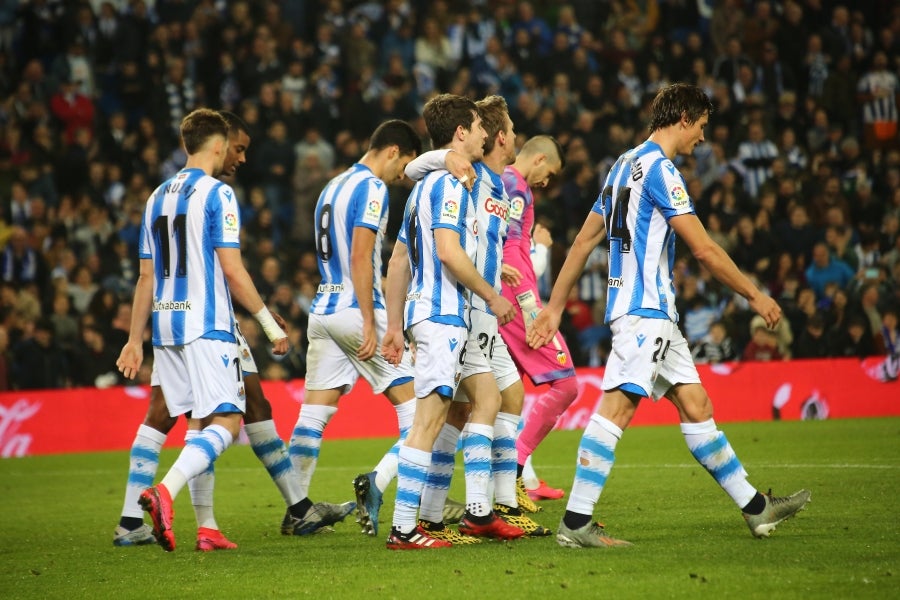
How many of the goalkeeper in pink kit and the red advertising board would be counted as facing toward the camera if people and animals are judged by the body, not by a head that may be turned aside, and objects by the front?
1

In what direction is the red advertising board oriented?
toward the camera

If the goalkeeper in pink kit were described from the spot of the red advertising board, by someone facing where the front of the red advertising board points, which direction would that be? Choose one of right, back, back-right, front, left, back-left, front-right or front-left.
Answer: front

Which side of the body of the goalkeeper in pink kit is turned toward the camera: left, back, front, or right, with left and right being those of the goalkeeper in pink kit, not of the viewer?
right

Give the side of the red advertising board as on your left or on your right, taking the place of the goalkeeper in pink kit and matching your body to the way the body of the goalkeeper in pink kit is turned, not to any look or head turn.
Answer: on your left
